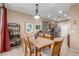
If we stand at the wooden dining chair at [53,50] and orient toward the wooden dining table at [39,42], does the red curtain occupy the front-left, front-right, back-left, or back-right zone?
front-left

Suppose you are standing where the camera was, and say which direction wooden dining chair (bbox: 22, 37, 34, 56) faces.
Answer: facing away from the viewer and to the right of the viewer

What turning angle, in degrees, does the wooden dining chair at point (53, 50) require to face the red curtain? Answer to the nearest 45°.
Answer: approximately 45° to its left

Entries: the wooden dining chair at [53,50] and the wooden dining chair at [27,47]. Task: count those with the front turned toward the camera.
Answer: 0

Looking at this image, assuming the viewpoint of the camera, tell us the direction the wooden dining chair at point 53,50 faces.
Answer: facing away from the viewer and to the left of the viewer
